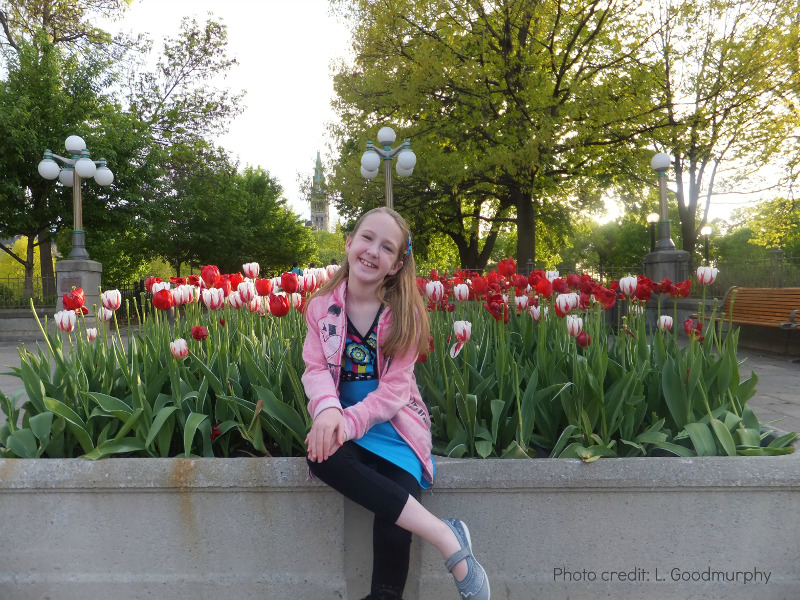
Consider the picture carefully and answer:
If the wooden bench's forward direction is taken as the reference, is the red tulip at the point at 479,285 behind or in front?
in front

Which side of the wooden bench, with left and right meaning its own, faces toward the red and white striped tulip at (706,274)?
front

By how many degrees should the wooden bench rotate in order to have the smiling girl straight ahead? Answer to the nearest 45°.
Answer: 0° — it already faces them

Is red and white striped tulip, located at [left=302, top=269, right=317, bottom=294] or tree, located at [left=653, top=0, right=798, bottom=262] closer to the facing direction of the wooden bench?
the red and white striped tulip

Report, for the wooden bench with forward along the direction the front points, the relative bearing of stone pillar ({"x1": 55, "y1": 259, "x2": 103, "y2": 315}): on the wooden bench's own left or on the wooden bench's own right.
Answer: on the wooden bench's own right

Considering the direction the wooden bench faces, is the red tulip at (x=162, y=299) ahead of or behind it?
ahead

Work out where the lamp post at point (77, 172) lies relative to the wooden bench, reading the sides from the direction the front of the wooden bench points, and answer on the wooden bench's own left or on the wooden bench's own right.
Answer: on the wooden bench's own right

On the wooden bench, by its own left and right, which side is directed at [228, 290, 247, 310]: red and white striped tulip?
front

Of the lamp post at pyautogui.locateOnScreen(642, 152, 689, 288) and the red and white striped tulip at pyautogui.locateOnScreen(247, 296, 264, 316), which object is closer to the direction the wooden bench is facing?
the red and white striped tulip

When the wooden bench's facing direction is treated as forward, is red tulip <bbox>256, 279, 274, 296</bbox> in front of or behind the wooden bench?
in front

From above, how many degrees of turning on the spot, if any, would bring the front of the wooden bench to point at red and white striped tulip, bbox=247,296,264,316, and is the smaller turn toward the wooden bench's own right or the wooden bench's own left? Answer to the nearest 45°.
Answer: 0° — it already faces it
